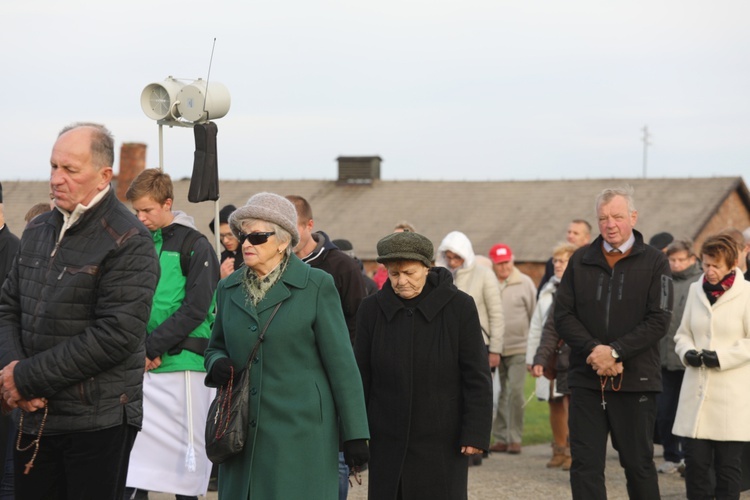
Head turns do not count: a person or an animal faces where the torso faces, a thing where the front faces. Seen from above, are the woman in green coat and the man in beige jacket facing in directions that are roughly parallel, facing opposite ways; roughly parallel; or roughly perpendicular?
roughly parallel

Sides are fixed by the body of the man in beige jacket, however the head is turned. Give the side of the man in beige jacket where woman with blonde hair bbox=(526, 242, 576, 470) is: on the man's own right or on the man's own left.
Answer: on the man's own left

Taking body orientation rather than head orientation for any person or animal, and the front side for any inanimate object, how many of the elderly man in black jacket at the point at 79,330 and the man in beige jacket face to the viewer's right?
0

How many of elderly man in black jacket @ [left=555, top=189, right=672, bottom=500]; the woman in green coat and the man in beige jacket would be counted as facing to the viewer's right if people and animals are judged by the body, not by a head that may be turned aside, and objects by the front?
0

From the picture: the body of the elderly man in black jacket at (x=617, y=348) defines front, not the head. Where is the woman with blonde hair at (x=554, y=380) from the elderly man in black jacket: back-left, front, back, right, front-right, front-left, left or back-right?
back

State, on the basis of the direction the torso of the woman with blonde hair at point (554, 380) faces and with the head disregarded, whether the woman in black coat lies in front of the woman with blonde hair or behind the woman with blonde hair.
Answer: in front

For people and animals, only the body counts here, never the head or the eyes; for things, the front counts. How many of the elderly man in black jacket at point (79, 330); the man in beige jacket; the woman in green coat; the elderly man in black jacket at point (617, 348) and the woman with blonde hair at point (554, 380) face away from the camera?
0

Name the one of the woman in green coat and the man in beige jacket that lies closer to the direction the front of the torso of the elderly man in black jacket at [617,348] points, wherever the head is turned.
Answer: the woman in green coat

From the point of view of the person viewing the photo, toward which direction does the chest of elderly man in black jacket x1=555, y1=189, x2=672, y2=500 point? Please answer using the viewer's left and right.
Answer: facing the viewer

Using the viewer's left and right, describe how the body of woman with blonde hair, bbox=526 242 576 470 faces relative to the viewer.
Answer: facing the viewer and to the left of the viewer
